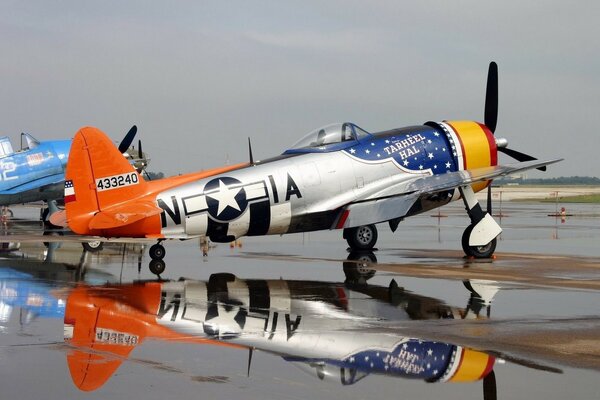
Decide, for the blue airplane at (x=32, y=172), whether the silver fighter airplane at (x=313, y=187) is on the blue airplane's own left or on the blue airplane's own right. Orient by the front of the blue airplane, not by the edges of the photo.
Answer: on the blue airplane's own right

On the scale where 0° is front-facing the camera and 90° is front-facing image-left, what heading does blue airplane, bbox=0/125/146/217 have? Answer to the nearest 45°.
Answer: approximately 270°
